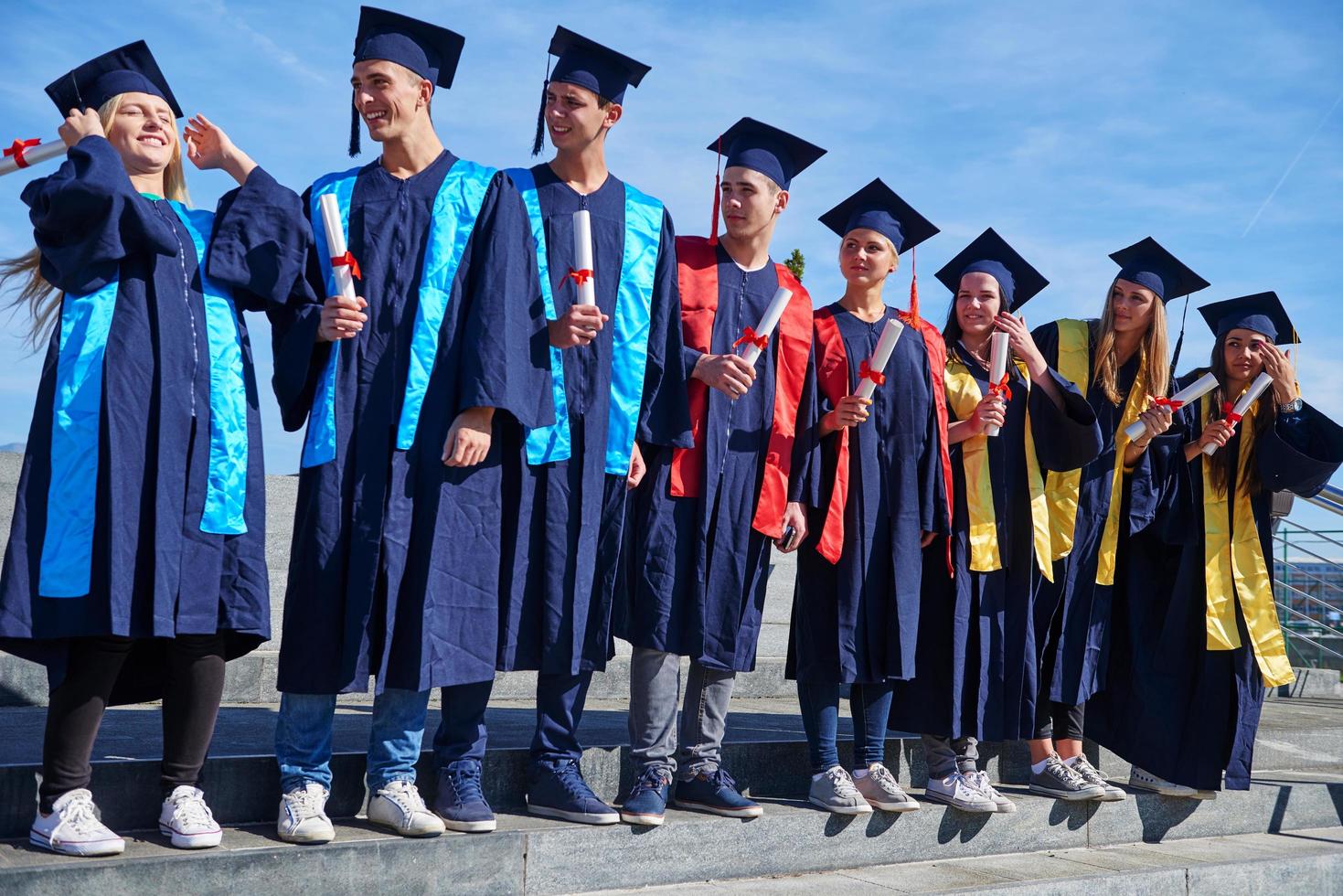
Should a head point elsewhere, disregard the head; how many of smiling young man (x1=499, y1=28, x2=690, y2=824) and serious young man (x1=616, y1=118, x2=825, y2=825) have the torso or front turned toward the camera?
2

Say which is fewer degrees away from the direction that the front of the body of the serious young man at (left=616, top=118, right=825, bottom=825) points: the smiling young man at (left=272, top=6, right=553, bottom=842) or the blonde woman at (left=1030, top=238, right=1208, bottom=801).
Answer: the smiling young man

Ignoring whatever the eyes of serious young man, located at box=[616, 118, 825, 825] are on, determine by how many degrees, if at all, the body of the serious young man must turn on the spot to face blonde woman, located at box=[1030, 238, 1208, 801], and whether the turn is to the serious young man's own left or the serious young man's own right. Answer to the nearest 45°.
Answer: approximately 135° to the serious young man's own left

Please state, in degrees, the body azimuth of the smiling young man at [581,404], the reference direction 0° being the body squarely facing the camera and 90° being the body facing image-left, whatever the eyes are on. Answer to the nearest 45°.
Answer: approximately 0°

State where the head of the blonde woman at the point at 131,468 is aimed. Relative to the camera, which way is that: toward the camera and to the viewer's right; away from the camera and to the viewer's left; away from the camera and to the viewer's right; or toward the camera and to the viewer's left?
toward the camera and to the viewer's right

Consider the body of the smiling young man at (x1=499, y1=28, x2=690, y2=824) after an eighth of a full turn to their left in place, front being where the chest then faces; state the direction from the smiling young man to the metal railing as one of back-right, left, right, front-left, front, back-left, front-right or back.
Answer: left

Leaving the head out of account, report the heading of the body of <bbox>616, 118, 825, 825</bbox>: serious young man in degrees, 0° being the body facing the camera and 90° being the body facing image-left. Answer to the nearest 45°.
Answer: approximately 0°

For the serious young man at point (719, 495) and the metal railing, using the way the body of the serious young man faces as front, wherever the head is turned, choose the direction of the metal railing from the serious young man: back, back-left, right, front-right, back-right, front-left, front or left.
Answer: back-left
